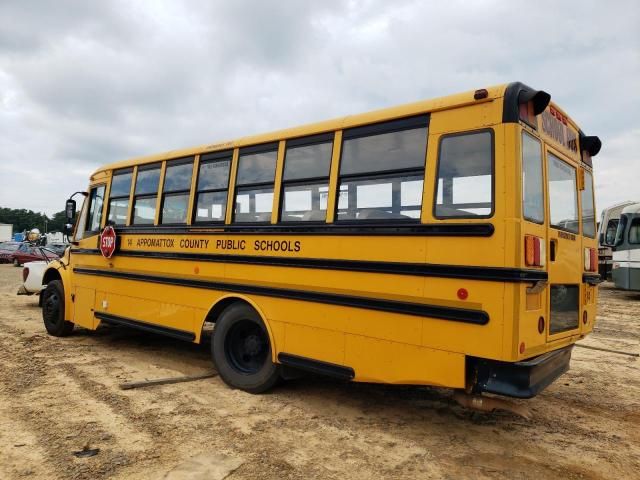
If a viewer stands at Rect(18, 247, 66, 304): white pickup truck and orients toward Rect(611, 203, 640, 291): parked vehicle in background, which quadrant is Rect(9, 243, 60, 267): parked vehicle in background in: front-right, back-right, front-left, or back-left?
back-left

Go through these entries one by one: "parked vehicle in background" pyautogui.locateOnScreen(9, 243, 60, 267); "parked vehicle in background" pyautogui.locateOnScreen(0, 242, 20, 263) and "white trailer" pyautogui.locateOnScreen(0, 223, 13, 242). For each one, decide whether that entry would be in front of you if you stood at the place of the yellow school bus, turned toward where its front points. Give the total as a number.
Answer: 3

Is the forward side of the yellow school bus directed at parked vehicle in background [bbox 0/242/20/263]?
yes

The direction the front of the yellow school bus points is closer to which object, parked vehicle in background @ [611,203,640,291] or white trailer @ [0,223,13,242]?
the white trailer

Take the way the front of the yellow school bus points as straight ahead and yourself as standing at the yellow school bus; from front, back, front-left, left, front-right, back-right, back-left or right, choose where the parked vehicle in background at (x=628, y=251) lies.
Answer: right

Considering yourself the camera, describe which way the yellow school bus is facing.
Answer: facing away from the viewer and to the left of the viewer

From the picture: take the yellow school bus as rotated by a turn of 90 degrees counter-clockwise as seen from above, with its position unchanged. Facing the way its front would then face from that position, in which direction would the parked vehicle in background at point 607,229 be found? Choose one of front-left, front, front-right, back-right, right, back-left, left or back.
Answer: back

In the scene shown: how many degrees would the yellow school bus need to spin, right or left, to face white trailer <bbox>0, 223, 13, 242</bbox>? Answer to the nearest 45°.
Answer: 0° — it already faces it

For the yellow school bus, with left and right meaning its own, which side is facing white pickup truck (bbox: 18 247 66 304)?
front

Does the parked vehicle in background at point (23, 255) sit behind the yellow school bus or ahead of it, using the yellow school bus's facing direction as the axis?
ahead
